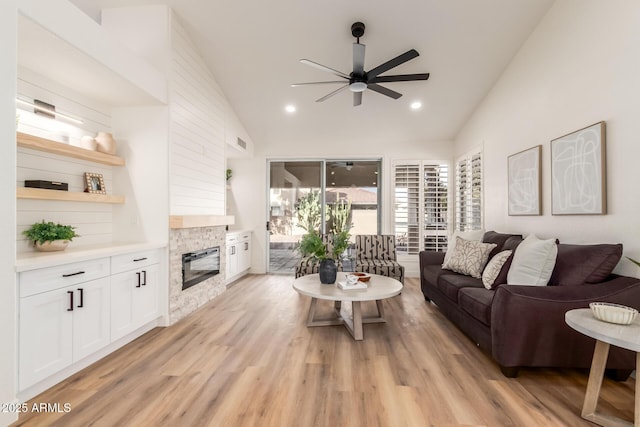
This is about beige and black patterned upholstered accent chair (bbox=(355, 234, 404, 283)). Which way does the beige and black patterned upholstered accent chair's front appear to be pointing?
toward the camera

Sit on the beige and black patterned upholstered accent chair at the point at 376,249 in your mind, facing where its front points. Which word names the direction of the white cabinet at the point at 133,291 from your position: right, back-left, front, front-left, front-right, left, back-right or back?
front-right

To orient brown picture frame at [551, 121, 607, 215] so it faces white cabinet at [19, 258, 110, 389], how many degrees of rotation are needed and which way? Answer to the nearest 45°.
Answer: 0° — it already faces it

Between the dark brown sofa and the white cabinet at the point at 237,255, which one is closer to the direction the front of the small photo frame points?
the dark brown sofa

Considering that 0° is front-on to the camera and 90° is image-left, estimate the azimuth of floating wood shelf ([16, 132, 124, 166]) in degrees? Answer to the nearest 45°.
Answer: approximately 315°

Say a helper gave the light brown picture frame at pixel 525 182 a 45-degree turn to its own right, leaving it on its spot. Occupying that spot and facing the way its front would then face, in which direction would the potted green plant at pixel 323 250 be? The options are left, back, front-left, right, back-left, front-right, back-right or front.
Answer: front-left

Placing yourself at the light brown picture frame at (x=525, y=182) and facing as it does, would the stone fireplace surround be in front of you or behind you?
in front

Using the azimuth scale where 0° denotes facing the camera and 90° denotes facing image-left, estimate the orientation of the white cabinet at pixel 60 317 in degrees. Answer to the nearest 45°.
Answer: approximately 315°

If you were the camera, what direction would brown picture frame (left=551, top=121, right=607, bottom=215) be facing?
facing the viewer and to the left of the viewer

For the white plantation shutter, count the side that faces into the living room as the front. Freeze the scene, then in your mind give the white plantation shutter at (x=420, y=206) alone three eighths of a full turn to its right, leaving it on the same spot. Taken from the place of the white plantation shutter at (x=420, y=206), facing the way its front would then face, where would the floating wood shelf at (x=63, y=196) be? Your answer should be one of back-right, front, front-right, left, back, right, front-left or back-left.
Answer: left

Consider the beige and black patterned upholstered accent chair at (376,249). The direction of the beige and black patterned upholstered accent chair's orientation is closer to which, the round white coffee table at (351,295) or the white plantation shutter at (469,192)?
the round white coffee table

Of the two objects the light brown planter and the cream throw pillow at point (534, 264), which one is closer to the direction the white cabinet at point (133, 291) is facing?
the cream throw pillow

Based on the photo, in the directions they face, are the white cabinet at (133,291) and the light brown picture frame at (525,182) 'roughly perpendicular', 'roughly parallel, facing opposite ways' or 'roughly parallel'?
roughly parallel, facing opposite ways

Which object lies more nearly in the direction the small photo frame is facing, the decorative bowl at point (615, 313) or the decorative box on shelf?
the decorative bowl

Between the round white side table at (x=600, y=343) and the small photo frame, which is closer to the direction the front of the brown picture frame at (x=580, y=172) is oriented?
the small photo frame

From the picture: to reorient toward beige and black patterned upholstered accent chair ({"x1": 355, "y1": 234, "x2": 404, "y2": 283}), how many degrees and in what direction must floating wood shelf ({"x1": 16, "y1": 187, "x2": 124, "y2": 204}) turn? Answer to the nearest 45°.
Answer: approximately 45° to its left

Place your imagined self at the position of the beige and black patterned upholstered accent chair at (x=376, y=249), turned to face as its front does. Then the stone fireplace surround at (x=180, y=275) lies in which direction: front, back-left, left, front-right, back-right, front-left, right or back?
front-right

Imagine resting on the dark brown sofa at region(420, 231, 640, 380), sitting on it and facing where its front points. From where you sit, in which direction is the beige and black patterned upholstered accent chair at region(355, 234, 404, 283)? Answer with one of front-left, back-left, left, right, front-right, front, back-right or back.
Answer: right

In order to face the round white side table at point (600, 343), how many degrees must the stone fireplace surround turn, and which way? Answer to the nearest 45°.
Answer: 0° — it already faces it

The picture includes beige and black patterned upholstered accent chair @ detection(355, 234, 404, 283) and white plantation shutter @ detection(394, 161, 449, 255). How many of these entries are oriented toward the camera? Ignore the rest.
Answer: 2

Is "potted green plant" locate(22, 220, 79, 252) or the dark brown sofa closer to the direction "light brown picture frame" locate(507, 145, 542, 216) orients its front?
the potted green plant

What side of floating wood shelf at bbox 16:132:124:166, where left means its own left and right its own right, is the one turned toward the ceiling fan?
front
